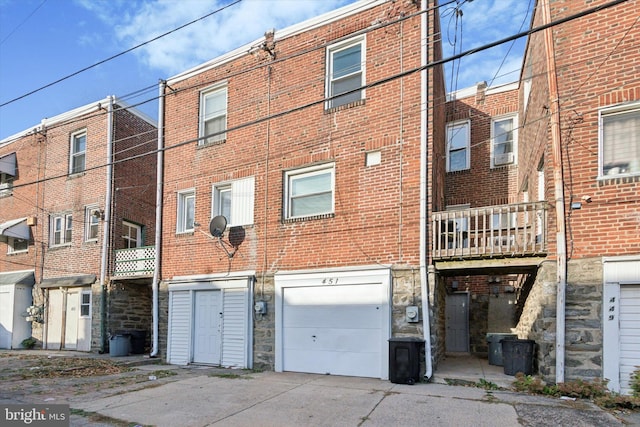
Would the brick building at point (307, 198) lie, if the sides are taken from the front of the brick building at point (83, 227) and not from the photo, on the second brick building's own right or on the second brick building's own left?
on the second brick building's own left

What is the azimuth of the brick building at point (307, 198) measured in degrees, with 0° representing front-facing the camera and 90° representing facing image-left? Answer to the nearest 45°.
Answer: approximately 45°

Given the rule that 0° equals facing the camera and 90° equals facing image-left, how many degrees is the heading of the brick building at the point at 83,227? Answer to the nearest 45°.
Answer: approximately 45°

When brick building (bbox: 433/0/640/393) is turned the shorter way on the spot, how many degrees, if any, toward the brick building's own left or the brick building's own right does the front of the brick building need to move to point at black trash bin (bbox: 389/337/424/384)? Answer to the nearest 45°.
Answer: approximately 90° to the brick building's own right

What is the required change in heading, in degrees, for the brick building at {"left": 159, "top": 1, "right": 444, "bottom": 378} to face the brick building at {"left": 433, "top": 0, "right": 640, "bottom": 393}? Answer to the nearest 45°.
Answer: approximately 90° to its left

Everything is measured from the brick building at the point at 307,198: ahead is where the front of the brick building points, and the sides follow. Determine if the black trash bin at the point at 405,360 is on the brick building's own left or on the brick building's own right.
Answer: on the brick building's own left
